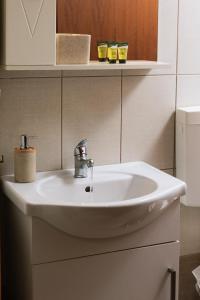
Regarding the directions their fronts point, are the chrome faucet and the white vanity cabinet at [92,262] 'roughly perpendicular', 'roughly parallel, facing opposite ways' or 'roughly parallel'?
roughly parallel

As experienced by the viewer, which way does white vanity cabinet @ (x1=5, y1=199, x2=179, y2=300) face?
facing the viewer and to the right of the viewer
